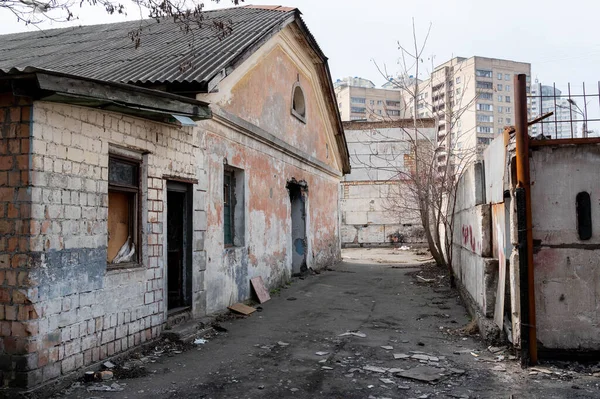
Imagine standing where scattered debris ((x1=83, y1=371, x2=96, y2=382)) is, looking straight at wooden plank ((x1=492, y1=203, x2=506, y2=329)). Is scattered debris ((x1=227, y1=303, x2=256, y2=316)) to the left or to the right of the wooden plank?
left

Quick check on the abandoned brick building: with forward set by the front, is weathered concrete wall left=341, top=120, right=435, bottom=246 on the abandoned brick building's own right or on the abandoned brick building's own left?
on the abandoned brick building's own left

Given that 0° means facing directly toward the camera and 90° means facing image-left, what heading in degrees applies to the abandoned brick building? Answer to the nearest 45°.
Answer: approximately 315°

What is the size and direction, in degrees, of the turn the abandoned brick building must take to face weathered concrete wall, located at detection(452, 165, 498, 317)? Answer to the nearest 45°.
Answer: approximately 45° to its left

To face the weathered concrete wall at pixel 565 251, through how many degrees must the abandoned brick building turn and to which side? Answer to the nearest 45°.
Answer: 0° — it already faces it

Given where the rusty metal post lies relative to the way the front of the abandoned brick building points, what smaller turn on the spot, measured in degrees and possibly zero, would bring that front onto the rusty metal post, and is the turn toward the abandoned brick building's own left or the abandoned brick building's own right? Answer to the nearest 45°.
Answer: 0° — it already faces it

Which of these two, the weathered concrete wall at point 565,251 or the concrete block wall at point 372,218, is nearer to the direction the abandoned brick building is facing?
the weathered concrete wall
